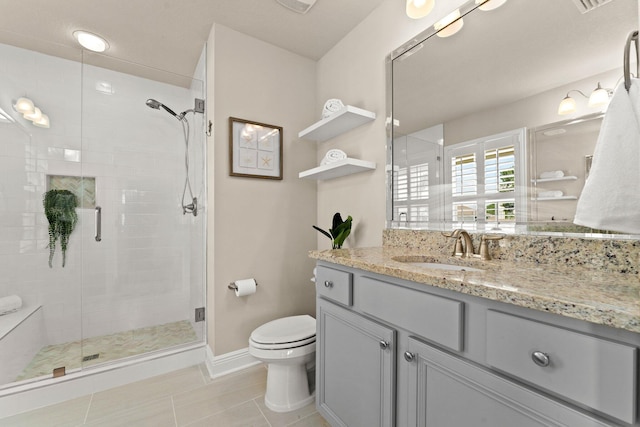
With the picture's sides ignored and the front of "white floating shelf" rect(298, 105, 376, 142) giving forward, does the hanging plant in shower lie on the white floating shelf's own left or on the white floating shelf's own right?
on the white floating shelf's own right

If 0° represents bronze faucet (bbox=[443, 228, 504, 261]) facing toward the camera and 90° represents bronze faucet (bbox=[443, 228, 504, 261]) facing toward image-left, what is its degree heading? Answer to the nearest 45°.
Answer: approximately 45°

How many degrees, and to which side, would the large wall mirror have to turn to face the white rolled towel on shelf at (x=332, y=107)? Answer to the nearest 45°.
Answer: approximately 45° to its right

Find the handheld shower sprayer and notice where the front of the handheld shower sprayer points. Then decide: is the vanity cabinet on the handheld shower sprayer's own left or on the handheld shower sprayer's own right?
on the handheld shower sprayer's own left

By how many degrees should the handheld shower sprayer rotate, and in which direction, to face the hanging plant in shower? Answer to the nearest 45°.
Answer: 0° — it already faces it

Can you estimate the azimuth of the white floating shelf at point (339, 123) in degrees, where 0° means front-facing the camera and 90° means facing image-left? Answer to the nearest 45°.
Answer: approximately 45°

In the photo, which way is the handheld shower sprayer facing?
to the viewer's left
